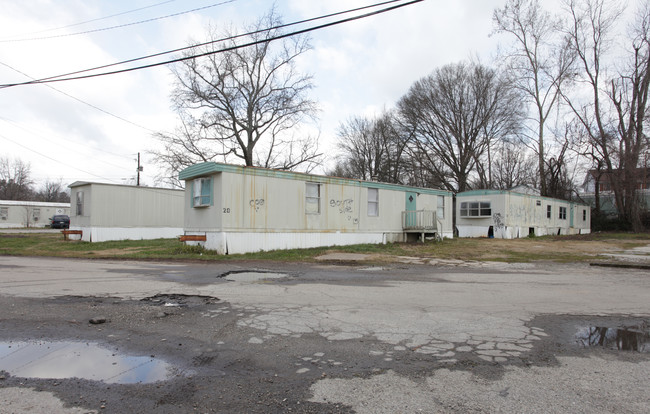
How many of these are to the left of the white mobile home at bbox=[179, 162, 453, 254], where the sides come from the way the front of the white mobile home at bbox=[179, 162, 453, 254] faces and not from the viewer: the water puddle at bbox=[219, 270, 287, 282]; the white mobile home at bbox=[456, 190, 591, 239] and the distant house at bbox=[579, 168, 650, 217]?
2

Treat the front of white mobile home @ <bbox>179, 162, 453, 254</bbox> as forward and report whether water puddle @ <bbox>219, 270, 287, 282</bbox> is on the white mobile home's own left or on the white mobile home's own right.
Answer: on the white mobile home's own right

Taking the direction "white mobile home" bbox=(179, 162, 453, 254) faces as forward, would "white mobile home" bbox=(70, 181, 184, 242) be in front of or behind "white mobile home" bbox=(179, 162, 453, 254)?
behind

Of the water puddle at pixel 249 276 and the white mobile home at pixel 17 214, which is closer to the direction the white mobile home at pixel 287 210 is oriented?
the water puddle

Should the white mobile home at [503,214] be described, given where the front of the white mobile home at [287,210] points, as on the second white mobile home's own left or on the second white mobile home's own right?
on the second white mobile home's own left

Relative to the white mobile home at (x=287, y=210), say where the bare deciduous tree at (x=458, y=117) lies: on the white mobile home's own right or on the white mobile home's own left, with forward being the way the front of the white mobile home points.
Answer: on the white mobile home's own left

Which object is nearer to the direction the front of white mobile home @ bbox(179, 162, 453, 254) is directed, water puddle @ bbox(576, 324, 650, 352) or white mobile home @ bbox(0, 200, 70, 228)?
the water puddle

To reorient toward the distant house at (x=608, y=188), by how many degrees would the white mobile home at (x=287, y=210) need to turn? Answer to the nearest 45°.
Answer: approximately 90° to its left

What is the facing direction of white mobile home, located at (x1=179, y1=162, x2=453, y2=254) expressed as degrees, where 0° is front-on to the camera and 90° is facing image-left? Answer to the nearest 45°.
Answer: approximately 315°

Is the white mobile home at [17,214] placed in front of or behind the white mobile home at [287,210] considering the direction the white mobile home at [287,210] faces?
behind

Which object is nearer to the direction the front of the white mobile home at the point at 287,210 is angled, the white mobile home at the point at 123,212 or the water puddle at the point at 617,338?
the water puddle

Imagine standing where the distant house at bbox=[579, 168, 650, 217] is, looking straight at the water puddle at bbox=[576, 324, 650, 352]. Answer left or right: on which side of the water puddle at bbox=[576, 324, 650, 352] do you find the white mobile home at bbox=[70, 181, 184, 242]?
right
